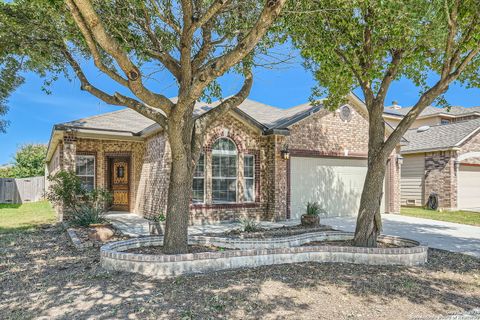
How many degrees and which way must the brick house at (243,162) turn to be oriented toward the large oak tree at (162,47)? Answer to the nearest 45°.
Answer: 0° — it already faces it

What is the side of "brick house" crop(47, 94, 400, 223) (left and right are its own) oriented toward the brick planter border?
front

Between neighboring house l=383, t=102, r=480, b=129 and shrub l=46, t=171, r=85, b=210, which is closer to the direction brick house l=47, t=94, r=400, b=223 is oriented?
the shrub

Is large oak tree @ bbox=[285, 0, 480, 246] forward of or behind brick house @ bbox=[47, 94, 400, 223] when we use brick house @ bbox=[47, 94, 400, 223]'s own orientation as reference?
forward

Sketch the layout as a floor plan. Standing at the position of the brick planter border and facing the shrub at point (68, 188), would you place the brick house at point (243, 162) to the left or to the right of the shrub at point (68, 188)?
right

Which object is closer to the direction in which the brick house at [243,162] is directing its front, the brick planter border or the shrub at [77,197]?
the brick planter border

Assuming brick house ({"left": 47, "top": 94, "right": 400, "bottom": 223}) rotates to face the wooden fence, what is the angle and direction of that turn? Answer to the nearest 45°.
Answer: approximately 135° to its right

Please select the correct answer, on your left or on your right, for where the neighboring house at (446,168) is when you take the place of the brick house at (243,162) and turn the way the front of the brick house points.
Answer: on your left

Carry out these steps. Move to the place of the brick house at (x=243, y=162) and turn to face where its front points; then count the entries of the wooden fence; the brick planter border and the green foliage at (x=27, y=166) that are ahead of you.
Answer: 1

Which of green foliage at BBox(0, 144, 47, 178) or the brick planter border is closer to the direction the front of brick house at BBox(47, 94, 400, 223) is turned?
the brick planter border

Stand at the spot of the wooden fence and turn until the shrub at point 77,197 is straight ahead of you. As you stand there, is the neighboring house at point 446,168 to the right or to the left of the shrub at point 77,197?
left

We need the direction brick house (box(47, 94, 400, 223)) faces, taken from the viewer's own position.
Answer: facing the viewer

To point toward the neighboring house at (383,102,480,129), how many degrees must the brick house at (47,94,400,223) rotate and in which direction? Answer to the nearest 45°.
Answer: approximately 135° to its left

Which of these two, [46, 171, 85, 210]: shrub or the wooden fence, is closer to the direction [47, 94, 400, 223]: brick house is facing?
the shrub
